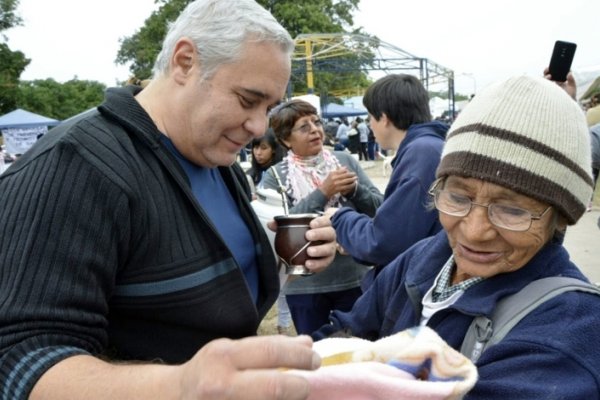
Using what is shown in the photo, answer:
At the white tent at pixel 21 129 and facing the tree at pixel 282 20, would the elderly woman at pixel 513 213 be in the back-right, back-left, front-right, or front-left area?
back-right

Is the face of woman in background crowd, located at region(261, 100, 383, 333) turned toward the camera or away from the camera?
toward the camera

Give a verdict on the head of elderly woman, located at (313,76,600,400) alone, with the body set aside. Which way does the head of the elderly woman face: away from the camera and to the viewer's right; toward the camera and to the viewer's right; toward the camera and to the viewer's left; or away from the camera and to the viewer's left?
toward the camera and to the viewer's left

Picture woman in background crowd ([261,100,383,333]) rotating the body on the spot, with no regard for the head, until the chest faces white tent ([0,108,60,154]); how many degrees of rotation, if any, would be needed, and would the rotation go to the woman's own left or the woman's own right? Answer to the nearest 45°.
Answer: approximately 180°

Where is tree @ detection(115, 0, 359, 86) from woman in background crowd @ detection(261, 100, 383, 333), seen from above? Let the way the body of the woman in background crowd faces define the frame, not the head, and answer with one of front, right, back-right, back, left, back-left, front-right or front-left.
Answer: back-left

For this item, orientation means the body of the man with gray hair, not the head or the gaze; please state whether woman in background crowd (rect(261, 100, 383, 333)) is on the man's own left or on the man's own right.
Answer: on the man's own left

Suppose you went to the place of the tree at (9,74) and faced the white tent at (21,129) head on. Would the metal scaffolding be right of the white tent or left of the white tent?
left

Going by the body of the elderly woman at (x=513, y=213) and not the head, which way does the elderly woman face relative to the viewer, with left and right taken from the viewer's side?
facing the viewer and to the left of the viewer

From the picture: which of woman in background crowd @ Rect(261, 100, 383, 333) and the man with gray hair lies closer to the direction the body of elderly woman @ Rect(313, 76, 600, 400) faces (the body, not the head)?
the man with gray hair

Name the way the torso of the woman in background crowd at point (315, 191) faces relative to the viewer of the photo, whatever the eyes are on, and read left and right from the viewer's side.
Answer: facing the viewer and to the right of the viewer

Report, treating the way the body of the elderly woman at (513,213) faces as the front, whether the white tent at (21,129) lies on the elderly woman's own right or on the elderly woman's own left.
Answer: on the elderly woman's own right

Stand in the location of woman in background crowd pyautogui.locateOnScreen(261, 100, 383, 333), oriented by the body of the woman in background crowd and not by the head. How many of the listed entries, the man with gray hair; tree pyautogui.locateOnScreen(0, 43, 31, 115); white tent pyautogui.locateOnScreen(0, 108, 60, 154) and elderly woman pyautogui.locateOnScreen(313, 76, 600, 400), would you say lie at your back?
2

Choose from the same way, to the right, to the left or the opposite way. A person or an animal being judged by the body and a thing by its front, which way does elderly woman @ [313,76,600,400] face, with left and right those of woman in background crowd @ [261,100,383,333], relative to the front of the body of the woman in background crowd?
to the right

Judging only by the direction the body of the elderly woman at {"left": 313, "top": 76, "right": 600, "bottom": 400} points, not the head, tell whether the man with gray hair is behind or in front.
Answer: in front

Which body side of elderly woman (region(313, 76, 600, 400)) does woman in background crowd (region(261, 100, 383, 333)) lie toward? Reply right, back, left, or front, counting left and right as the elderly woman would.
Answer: right

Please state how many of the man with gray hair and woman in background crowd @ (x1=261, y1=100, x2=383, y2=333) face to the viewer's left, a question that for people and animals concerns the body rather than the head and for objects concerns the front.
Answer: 0

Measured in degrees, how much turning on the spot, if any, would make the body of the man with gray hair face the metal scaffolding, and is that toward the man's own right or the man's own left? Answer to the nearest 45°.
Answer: approximately 135° to the man's own left

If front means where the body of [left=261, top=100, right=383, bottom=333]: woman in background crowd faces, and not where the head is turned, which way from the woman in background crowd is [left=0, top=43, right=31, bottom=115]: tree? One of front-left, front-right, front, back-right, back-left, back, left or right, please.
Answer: back

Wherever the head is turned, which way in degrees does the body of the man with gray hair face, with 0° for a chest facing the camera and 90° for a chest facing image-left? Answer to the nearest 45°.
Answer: approximately 315°

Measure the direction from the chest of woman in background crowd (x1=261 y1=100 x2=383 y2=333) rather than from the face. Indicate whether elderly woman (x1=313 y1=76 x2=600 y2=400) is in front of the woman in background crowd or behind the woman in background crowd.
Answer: in front
